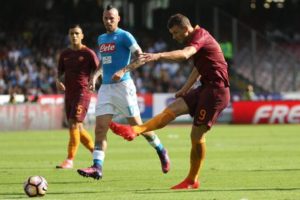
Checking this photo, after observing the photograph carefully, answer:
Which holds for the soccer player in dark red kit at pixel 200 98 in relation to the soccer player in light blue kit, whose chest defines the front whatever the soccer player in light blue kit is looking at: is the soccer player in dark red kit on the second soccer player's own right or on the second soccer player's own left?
on the second soccer player's own left

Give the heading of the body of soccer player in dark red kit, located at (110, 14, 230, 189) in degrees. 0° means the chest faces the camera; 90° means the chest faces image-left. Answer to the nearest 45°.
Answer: approximately 90°

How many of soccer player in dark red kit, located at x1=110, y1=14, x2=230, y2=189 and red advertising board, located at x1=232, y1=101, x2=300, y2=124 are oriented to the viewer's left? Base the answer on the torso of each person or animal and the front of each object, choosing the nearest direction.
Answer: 1

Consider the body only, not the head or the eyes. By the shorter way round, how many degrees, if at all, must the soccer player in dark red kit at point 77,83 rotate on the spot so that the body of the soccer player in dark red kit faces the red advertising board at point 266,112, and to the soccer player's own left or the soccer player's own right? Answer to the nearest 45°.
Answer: approximately 180°

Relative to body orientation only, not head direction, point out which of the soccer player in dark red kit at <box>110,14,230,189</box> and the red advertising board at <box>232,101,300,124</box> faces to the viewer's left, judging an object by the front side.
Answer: the soccer player in dark red kit

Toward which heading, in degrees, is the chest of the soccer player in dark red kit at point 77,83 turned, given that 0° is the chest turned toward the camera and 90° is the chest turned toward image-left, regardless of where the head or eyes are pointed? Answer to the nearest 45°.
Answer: approximately 45°

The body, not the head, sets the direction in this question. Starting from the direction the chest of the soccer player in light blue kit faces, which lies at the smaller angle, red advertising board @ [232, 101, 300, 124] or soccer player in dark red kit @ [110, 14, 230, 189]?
the soccer player in dark red kit

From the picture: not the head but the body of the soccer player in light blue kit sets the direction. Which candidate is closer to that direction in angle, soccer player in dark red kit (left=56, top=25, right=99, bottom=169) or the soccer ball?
the soccer ball

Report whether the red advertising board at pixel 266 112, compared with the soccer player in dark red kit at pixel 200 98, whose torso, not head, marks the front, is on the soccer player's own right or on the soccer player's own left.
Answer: on the soccer player's own right
